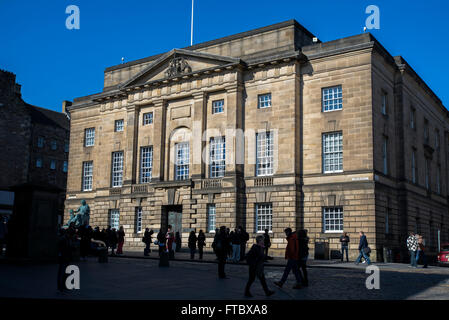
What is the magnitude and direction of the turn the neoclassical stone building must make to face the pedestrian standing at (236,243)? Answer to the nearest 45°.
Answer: approximately 45° to its left

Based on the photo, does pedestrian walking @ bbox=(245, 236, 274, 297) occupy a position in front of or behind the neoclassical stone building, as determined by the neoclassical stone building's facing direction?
in front

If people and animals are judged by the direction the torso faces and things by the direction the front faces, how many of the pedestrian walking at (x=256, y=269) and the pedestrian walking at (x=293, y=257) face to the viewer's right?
1
